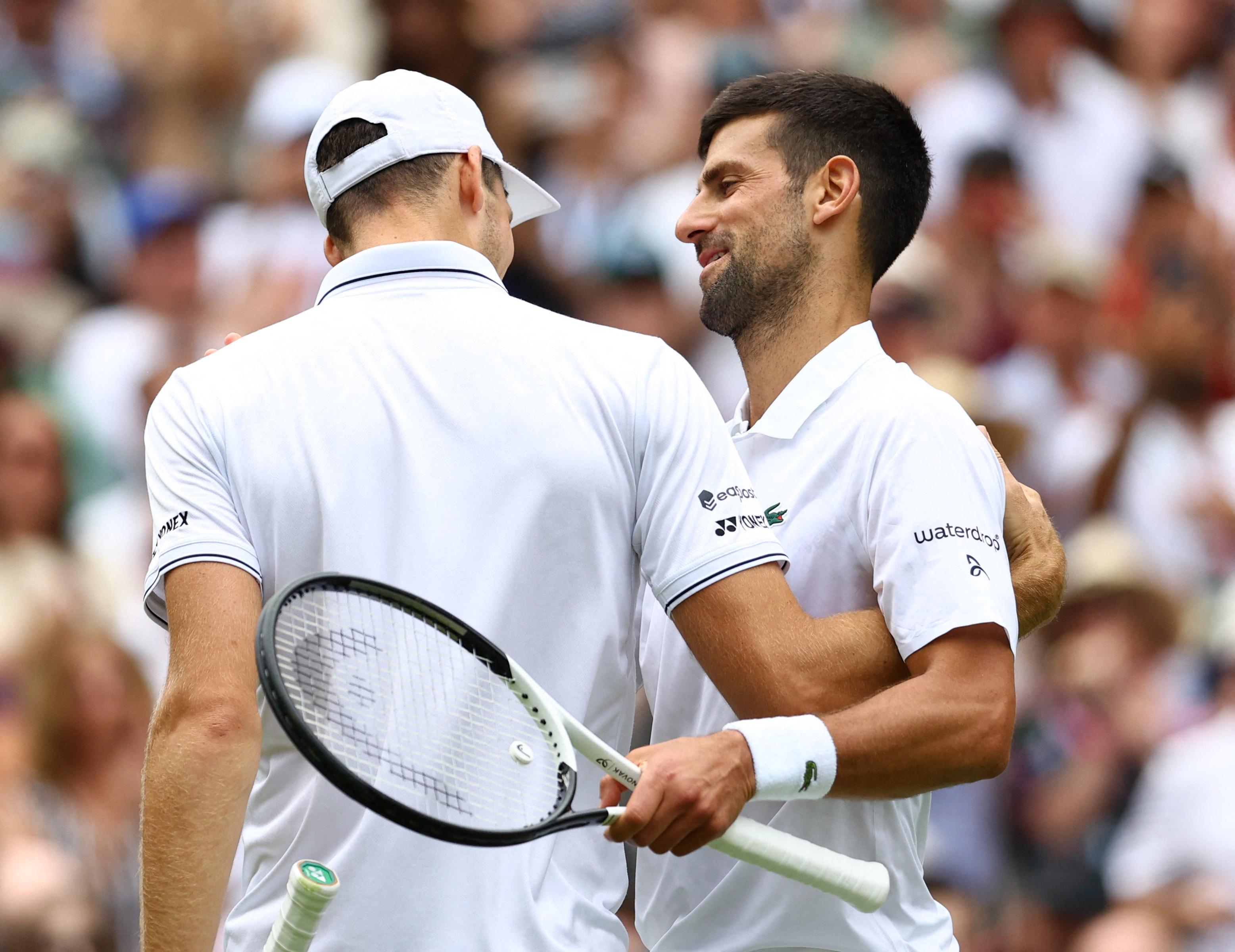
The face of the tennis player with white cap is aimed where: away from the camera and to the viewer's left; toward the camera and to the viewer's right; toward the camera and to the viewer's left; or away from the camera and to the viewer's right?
away from the camera and to the viewer's right

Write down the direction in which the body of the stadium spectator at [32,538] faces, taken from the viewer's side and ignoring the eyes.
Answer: toward the camera

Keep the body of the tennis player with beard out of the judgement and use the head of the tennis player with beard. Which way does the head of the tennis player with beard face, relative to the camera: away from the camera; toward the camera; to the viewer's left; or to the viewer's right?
to the viewer's left

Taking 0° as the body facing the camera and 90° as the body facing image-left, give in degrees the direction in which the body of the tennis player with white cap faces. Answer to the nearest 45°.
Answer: approximately 180°

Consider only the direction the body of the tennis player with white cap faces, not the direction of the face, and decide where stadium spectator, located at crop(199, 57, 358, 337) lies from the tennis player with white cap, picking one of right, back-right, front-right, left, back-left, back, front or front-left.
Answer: front

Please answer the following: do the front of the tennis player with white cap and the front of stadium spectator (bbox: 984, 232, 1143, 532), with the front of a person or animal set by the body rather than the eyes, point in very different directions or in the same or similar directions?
very different directions

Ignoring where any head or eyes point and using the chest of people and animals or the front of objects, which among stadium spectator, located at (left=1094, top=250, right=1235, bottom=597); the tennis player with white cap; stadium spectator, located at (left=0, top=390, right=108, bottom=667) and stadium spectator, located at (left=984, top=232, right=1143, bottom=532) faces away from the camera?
the tennis player with white cap

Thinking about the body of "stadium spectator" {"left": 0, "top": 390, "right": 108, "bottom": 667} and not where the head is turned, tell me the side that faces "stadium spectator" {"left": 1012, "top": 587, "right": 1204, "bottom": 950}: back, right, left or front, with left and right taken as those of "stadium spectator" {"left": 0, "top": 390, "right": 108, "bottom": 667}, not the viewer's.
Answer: left

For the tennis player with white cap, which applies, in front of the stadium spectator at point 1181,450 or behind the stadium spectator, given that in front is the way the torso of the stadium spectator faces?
in front

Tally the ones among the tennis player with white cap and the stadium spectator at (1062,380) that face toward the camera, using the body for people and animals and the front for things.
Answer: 1

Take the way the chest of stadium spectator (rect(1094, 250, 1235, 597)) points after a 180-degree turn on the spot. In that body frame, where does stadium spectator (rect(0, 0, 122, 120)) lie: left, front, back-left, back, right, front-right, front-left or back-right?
left

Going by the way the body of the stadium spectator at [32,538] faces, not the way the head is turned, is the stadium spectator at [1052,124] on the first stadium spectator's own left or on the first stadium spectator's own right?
on the first stadium spectator's own left

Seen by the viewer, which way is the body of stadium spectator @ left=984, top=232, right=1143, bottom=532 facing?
toward the camera

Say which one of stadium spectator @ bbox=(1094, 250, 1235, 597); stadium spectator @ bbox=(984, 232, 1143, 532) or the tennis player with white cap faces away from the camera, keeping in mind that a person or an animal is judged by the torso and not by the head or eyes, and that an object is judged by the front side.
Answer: the tennis player with white cap
